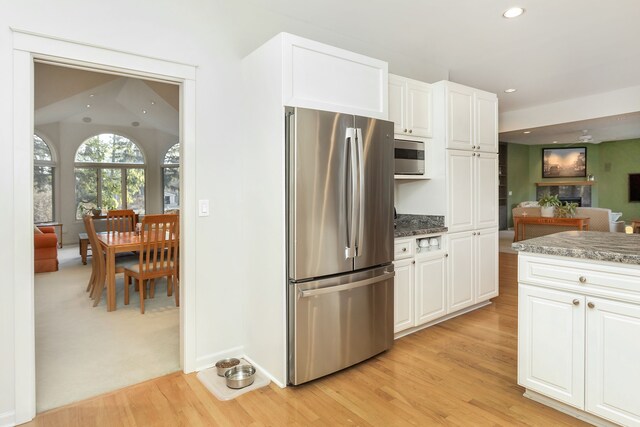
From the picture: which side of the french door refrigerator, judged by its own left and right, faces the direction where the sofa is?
left

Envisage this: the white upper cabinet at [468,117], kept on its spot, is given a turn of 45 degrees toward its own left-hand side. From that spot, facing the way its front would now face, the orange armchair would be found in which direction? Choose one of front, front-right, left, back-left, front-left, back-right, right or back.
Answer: back

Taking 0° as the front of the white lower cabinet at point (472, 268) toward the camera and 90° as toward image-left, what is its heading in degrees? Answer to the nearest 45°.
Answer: approximately 315°

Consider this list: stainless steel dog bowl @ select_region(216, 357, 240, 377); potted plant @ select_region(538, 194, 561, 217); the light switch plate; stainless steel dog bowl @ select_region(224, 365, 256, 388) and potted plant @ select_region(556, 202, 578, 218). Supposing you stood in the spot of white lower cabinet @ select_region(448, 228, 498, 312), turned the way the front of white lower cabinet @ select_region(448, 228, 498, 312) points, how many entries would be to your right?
3

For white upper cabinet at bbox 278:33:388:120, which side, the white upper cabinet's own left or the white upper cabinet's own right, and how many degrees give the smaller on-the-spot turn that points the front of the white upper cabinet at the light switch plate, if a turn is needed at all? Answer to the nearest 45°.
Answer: approximately 135° to the white upper cabinet's own right

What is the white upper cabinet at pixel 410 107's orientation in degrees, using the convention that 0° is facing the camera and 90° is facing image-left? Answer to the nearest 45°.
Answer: approximately 315°

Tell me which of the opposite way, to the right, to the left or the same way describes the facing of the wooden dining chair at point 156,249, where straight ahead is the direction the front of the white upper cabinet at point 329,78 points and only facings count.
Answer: the opposite way
